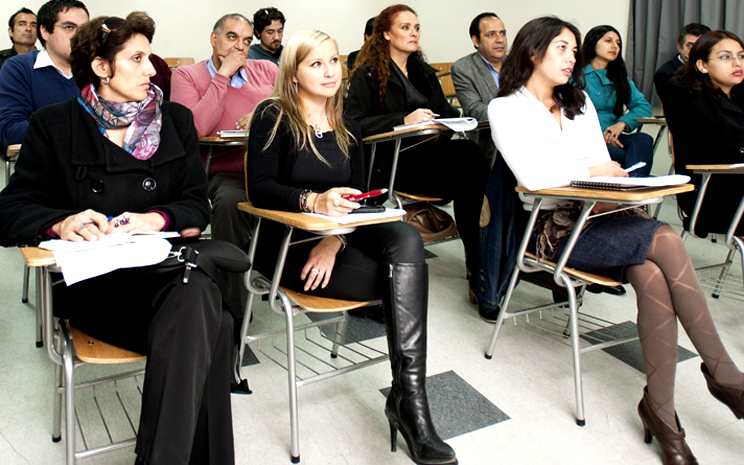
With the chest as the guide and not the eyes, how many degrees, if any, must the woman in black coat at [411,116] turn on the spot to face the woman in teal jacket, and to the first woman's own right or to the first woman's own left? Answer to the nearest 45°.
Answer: approximately 90° to the first woman's own left

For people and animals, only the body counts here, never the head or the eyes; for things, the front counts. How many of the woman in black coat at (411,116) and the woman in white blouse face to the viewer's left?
0

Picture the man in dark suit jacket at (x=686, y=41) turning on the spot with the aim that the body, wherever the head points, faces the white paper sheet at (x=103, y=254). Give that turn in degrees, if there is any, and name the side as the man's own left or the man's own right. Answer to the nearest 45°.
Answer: approximately 45° to the man's own right

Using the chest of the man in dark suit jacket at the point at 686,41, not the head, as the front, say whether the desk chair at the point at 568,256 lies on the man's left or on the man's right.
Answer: on the man's right

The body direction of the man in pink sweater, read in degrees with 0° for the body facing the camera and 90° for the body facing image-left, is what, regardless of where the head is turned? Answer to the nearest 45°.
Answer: approximately 315°

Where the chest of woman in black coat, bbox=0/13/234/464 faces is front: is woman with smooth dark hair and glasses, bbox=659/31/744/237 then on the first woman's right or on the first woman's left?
on the first woman's left

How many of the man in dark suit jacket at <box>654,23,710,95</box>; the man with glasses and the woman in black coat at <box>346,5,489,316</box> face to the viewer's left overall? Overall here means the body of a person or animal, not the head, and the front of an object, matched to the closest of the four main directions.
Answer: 0
